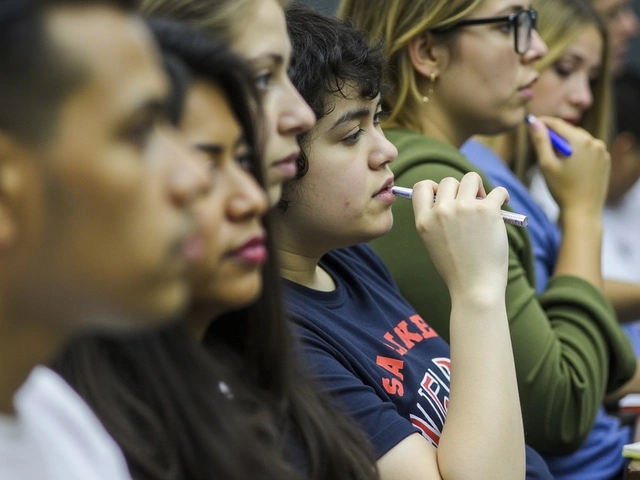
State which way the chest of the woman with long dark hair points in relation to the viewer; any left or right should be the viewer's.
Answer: facing the viewer and to the right of the viewer

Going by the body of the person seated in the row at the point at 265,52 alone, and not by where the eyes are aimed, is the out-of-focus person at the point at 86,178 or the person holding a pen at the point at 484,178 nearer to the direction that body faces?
the person holding a pen

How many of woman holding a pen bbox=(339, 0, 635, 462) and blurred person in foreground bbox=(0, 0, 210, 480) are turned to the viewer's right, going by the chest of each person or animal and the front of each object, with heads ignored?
2

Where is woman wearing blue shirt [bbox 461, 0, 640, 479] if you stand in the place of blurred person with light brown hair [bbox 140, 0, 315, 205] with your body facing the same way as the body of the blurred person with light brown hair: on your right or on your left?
on your left

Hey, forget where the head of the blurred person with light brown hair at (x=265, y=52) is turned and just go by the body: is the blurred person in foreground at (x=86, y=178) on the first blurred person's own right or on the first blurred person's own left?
on the first blurred person's own right

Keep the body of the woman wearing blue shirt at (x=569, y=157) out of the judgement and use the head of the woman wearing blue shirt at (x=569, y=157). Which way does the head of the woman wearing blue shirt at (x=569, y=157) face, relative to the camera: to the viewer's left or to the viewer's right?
to the viewer's right

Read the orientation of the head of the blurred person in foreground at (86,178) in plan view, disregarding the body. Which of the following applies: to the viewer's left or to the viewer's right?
to the viewer's right

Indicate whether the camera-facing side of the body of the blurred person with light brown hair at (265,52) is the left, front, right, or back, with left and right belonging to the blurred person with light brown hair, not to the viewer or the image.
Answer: right

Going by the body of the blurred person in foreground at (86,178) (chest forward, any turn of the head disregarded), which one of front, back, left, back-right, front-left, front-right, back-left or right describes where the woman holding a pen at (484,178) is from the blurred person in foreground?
front-left

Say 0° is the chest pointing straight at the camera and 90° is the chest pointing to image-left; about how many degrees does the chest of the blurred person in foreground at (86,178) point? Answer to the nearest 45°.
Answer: approximately 270°

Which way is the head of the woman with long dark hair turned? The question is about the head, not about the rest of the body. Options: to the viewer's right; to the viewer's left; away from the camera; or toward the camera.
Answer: to the viewer's right

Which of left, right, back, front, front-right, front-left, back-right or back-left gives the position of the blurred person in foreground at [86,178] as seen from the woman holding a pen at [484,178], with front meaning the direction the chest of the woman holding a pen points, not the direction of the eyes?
right
